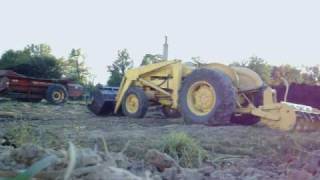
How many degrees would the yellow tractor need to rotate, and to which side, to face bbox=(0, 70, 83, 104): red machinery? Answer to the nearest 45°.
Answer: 0° — it already faces it

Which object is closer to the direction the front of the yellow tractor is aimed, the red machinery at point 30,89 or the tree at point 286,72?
the red machinery

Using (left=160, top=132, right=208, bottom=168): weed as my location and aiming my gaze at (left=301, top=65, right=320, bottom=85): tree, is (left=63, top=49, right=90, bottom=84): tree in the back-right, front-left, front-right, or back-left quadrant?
front-left

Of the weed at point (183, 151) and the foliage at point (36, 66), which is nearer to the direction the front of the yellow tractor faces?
the foliage

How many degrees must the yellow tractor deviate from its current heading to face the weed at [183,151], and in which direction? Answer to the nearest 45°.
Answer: approximately 135° to its left

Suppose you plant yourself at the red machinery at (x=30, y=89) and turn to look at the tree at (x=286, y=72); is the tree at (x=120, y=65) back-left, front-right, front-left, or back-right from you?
front-left

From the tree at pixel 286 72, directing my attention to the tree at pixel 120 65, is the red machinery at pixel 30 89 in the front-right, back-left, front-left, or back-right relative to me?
front-left

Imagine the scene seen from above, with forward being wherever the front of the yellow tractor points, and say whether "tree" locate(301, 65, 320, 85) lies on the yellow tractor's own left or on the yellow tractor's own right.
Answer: on the yellow tractor's own right

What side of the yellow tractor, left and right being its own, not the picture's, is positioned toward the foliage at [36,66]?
front

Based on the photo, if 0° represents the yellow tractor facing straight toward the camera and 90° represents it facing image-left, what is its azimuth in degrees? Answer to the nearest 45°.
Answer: approximately 135°

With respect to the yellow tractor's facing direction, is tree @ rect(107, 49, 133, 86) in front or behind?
in front

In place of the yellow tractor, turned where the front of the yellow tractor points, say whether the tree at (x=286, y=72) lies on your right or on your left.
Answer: on your right
